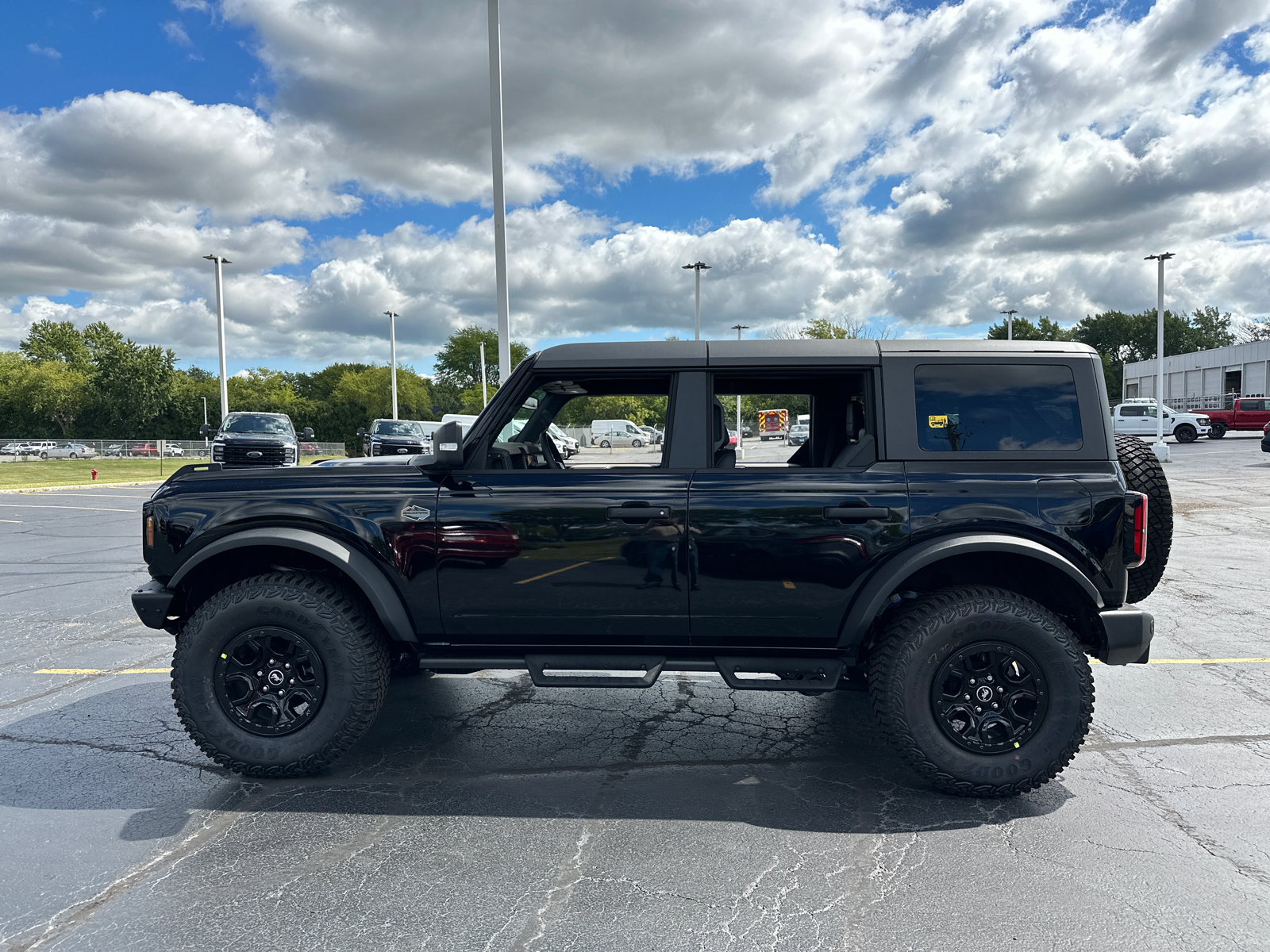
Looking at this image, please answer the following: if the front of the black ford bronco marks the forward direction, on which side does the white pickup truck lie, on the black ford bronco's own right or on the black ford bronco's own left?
on the black ford bronco's own right

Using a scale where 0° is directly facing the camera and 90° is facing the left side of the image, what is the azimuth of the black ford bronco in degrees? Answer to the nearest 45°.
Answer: approximately 90°

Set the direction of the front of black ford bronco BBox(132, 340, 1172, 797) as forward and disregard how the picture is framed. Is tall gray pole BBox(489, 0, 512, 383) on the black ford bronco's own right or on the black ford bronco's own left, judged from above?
on the black ford bronco's own right

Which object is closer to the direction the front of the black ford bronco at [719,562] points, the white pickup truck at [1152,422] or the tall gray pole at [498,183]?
the tall gray pole
